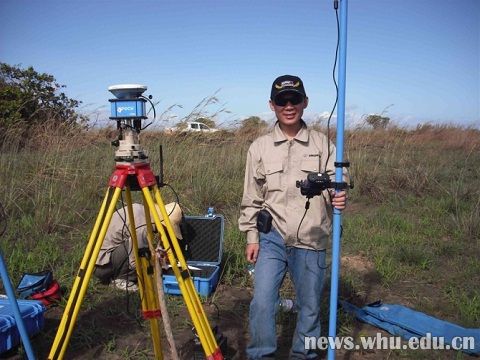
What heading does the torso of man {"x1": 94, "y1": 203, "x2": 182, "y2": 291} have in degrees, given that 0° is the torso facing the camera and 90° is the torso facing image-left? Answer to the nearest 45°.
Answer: approximately 270°

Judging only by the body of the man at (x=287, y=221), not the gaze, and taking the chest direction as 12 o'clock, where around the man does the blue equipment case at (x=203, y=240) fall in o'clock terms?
The blue equipment case is roughly at 5 o'clock from the man.

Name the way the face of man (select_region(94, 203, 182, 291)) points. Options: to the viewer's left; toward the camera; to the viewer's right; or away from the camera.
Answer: to the viewer's right

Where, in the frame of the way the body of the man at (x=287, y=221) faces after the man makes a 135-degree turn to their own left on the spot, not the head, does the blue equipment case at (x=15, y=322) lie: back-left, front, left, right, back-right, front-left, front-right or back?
back-left

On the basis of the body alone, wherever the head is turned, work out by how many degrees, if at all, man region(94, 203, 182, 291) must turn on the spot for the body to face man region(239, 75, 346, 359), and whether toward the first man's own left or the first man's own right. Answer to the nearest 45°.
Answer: approximately 45° to the first man's own right

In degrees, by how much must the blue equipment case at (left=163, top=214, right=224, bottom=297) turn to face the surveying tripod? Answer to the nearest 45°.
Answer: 0° — it already faces it

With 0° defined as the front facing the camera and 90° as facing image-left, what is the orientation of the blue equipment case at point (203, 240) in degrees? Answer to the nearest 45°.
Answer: approximately 0°

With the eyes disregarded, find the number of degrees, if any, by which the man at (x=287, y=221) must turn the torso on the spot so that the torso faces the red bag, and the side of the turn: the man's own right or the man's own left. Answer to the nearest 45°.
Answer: approximately 90° to the man's own right
